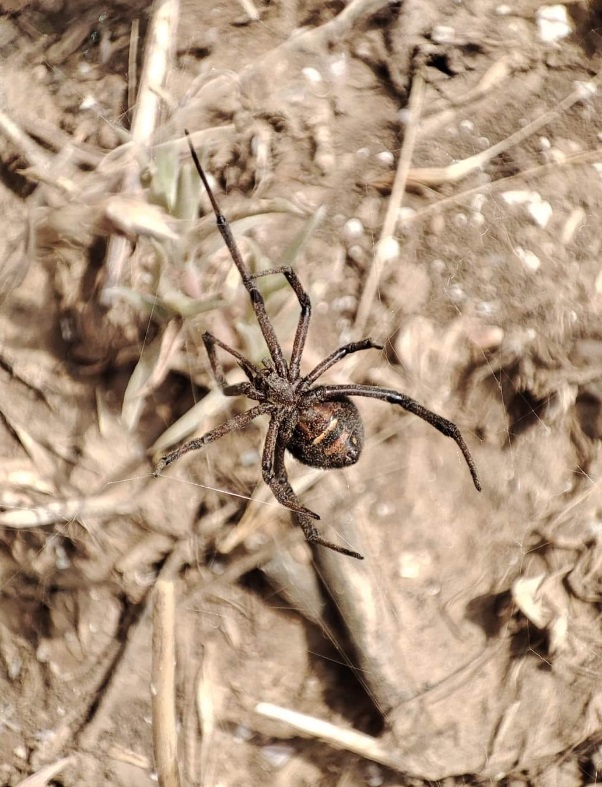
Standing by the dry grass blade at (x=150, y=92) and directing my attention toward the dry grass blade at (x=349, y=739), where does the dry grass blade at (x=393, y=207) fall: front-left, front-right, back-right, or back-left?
front-left

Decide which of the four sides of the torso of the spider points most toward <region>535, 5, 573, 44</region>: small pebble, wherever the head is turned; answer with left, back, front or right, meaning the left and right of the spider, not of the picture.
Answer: right

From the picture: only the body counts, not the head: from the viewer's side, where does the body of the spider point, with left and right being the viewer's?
facing away from the viewer and to the left of the viewer
